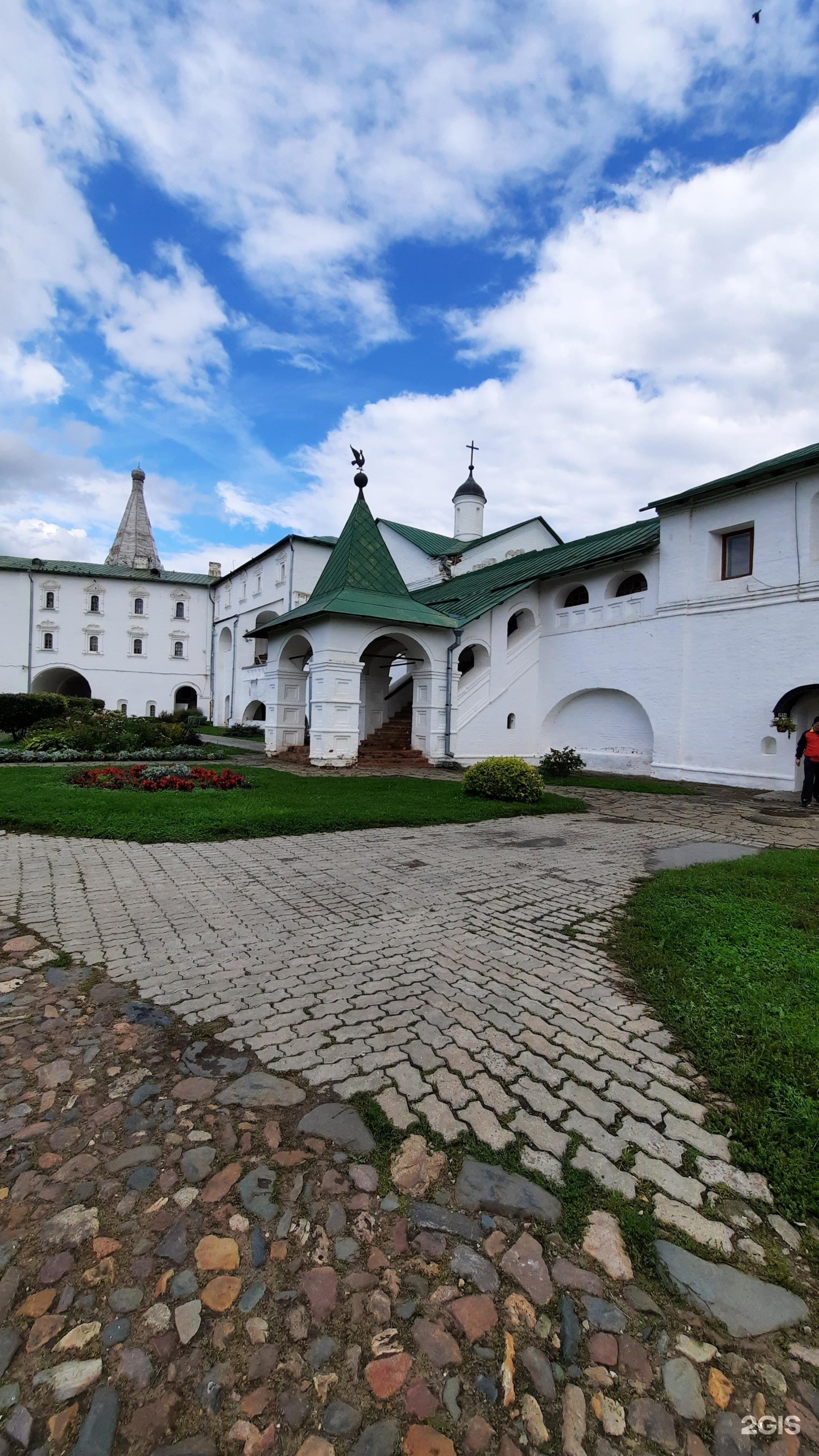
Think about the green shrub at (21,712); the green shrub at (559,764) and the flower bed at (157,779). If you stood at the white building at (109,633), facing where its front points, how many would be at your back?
0

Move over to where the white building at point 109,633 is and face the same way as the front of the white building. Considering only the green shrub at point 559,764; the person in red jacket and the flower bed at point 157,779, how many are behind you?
0

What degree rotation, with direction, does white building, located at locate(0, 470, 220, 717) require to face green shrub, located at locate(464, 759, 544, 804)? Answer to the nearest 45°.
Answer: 0° — it already faces it

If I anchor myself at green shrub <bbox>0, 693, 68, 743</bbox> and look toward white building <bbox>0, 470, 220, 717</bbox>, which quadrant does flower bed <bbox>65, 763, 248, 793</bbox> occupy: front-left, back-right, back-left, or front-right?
back-right

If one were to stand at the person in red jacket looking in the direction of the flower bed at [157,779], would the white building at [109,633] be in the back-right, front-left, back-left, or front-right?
front-right

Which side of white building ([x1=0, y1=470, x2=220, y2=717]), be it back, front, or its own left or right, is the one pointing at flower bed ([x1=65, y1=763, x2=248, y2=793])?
front

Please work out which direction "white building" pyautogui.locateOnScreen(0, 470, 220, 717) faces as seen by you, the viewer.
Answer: facing the viewer

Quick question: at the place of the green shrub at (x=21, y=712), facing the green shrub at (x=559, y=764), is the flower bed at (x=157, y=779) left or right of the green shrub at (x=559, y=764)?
right

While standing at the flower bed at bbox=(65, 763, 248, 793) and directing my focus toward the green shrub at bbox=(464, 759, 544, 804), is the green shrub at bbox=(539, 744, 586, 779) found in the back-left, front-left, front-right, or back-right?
front-left

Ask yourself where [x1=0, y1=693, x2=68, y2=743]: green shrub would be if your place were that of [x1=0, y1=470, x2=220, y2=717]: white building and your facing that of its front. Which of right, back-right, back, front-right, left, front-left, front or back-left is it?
front
